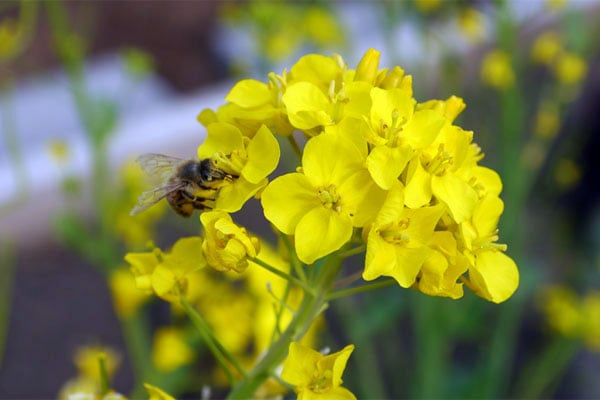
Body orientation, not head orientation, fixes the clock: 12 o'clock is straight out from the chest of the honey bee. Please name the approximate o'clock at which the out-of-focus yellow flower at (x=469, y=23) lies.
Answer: The out-of-focus yellow flower is roughly at 10 o'clock from the honey bee.

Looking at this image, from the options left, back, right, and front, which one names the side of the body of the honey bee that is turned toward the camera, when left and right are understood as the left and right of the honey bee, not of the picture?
right

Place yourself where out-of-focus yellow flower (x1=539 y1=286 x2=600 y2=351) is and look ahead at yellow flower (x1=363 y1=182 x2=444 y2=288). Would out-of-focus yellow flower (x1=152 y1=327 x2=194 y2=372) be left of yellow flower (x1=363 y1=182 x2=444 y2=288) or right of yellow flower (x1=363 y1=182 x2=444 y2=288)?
right

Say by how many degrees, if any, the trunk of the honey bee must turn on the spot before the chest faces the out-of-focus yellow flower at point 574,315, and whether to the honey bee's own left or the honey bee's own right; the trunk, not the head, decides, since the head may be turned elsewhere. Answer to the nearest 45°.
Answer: approximately 45° to the honey bee's own left

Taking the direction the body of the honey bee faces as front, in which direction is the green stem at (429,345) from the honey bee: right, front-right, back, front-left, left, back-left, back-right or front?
front-left
